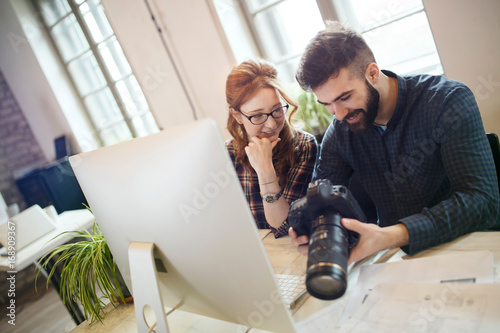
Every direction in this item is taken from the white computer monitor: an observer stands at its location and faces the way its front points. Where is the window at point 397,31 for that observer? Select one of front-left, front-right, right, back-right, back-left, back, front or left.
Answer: front

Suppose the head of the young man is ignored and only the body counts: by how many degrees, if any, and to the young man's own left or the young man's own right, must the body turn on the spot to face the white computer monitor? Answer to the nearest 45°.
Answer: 0° — they already face it

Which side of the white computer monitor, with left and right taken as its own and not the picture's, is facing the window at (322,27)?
front

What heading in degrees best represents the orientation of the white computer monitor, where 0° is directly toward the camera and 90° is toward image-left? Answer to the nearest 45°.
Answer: approximately 225°

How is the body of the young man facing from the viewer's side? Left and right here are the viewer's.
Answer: facing the viewer and to the left of the viewer

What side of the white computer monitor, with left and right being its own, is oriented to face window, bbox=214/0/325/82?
front

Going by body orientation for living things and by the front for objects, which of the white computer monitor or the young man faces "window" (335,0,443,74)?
the white computer monitor

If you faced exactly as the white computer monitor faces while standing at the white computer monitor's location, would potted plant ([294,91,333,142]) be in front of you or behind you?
in front

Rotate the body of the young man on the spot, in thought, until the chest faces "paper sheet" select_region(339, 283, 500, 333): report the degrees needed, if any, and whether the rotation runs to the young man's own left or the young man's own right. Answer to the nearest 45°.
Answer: approximately 45° to the young man's own left

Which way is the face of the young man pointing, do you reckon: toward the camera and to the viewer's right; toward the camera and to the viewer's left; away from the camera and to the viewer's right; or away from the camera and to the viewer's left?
toward the camera and to the viewer's left
